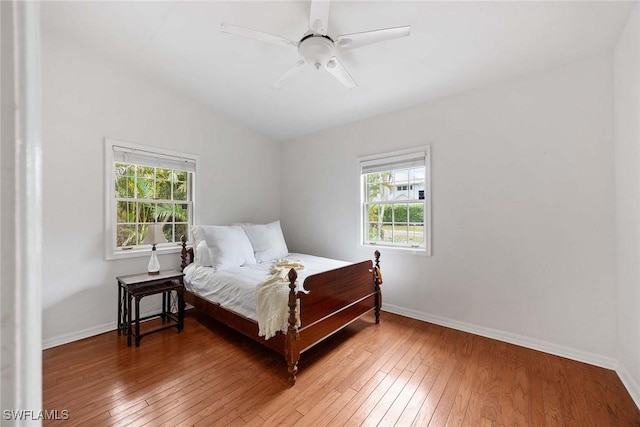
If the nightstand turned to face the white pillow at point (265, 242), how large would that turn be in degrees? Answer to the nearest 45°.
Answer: approximately 45° to its left

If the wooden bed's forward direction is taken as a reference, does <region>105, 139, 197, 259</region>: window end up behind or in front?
behind

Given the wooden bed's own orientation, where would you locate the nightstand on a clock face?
The nightstand is roughly at 5 o'clock from the wooden bed.

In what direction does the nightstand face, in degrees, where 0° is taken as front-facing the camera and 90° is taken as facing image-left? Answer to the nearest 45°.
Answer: approximately 315°

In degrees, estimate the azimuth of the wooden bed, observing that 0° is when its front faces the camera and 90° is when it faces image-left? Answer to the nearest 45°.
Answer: approximately 315°

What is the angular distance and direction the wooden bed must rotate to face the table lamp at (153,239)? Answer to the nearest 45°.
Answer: approximately 135° to its right
